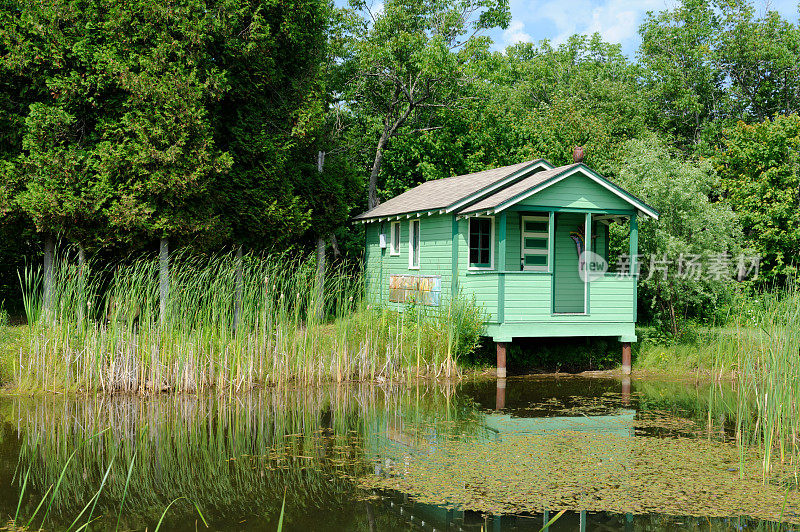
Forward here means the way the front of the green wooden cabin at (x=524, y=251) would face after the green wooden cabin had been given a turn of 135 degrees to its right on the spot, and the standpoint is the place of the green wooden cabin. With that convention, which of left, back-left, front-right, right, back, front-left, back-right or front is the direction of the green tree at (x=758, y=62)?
back-right

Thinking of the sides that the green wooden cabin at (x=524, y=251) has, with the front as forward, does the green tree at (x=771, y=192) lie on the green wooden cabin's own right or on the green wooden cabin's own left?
on the green wooden cabin's own left

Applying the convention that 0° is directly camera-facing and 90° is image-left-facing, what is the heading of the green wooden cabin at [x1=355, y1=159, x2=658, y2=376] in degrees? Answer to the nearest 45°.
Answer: approximately 315°

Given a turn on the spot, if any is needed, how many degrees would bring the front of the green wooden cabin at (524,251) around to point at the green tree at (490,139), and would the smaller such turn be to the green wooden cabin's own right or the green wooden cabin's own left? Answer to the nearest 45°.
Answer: approximately 135° to the green wooden cabin's own left

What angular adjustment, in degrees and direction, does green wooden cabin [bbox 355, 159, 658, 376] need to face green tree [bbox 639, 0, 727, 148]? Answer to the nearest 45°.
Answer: approximately 90° to its left

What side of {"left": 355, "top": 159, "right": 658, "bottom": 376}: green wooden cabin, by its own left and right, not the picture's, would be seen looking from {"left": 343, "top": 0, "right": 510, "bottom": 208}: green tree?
back

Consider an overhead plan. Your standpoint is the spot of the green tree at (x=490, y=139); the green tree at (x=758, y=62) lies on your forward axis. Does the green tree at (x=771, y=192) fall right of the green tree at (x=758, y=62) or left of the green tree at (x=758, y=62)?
right
